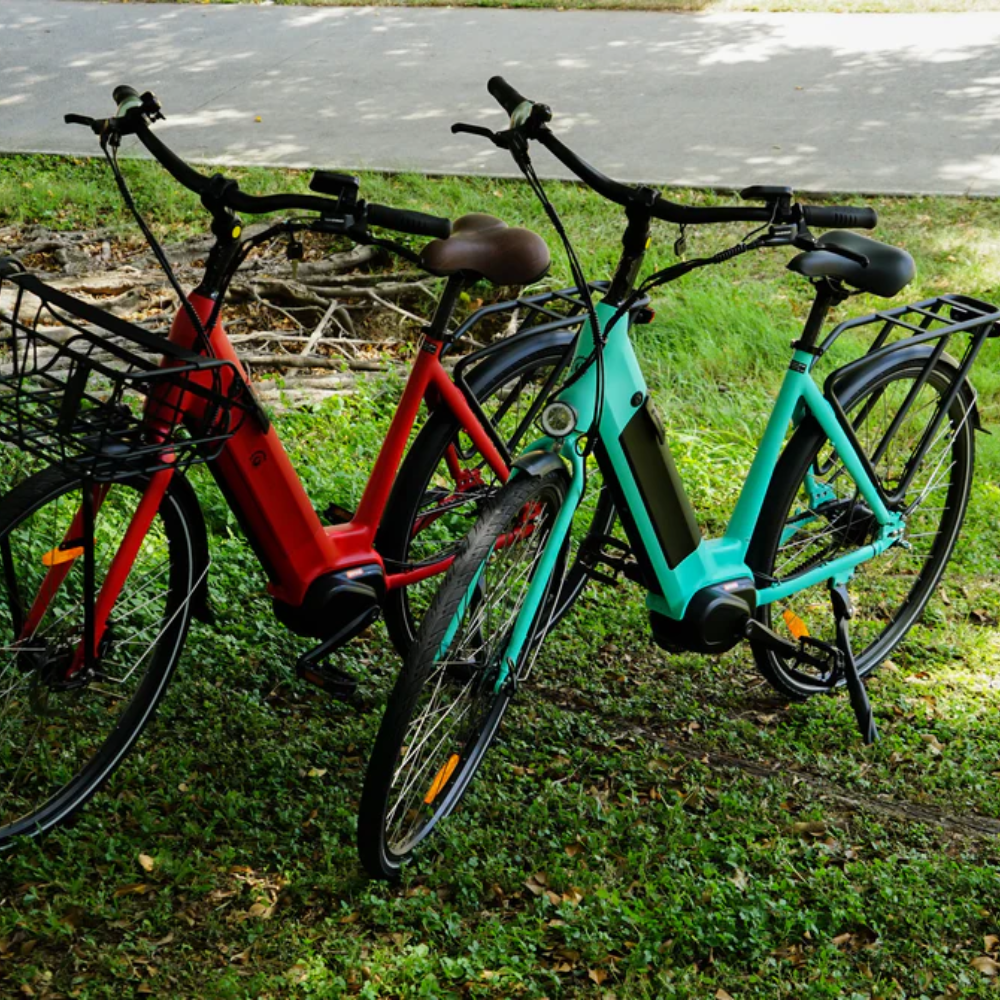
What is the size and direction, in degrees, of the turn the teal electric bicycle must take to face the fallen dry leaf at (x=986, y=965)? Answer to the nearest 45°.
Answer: approximately 90° to its left

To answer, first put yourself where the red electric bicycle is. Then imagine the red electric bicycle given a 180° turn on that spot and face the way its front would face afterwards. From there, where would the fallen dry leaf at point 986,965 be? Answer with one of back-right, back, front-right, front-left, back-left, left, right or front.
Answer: right

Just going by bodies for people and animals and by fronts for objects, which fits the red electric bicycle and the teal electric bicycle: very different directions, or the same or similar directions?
same or similar directions

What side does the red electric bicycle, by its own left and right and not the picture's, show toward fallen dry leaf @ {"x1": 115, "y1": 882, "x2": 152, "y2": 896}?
front

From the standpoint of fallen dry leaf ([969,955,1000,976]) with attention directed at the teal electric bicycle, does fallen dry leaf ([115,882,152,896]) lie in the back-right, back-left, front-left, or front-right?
front-left

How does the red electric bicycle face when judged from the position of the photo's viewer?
facing the viewer and to the left of the viewer

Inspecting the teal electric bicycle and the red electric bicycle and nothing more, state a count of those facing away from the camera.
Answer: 0

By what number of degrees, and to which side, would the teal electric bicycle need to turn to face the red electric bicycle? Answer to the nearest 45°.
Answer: approximately 45° to its right

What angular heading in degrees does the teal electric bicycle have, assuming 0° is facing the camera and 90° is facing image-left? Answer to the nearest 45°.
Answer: approximately 45°

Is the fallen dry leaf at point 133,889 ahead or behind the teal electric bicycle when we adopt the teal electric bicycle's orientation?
ahead
